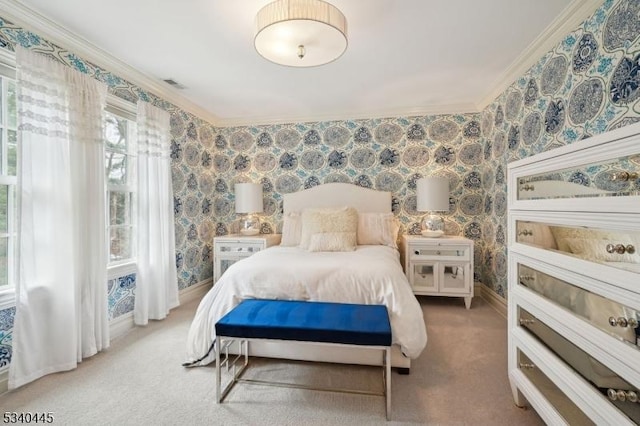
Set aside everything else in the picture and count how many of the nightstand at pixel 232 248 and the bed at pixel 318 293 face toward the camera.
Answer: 2

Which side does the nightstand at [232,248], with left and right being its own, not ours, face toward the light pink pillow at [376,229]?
left

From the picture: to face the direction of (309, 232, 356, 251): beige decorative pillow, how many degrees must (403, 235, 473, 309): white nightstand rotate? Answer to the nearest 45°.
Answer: approximately 45° to its right

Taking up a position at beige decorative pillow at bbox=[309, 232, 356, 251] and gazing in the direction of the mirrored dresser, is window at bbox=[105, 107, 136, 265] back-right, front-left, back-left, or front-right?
back-right

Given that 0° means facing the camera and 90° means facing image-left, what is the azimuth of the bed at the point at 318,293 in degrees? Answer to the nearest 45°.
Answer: approximately 0°

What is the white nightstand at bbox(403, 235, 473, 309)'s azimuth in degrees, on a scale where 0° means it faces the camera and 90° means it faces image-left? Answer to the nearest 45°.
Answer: approximately 0°

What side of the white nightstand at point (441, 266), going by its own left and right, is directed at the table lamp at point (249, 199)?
right

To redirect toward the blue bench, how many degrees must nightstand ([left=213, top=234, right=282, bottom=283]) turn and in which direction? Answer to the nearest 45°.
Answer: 0° — it already faces it

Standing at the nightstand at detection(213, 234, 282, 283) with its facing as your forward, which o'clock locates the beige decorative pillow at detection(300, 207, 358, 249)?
The beige decorative pillow is roughly at 10 o'clock from the nightstand.

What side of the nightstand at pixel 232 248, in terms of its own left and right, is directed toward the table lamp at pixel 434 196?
left
